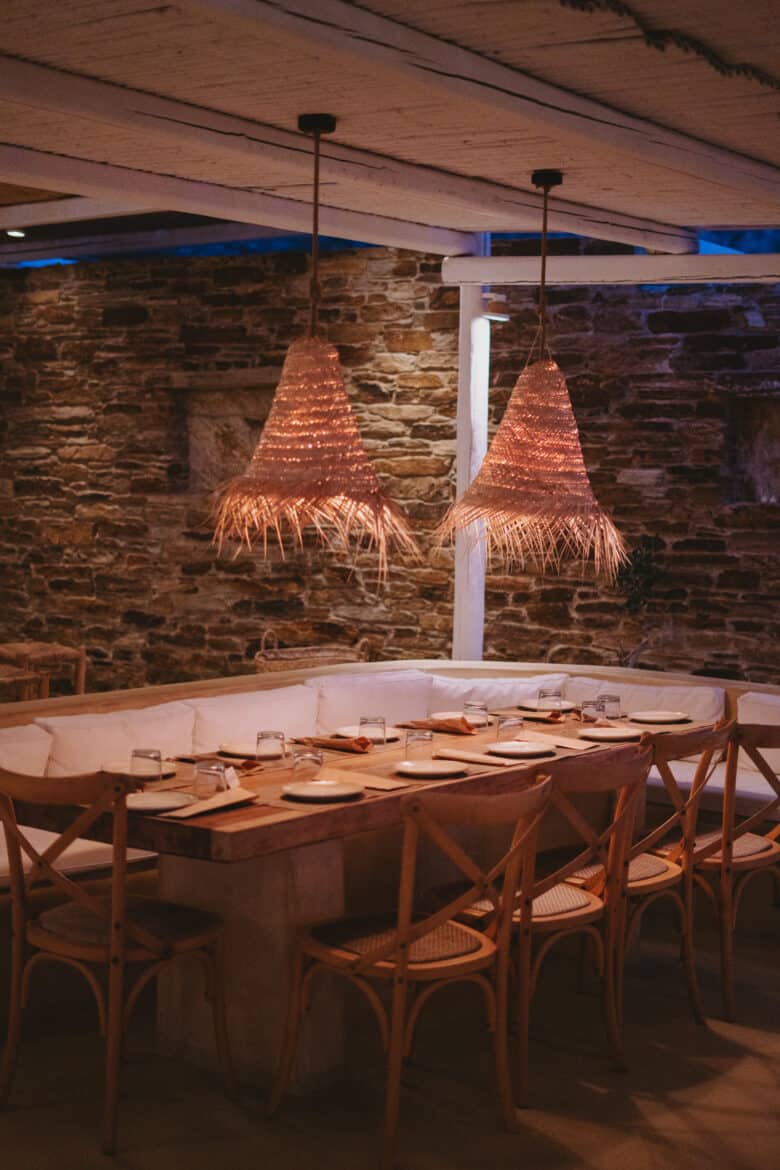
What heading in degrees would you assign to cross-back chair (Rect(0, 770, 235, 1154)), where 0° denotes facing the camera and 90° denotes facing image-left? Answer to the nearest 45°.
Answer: approximately 225°

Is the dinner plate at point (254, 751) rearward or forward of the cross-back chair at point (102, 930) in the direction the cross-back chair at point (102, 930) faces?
forward

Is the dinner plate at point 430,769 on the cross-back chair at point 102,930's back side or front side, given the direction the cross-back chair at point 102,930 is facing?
on the front side

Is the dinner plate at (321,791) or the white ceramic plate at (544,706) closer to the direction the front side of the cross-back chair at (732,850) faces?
the white ceramic plate

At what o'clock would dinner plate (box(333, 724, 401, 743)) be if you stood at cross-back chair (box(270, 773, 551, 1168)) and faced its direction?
The dinner plate is roughly at 1 o'clock from the cross-back chair.

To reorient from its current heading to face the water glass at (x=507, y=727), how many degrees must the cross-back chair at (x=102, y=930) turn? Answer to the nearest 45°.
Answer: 0° — it already faces it

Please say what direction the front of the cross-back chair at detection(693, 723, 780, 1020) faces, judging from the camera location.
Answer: facing away from the viewer and to the left of the viewer

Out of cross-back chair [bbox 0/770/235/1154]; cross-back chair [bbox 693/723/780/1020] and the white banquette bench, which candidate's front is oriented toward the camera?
the white banquette bench

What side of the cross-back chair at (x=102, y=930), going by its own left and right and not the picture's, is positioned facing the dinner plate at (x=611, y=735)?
front

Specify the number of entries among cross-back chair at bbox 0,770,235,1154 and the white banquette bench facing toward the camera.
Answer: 1

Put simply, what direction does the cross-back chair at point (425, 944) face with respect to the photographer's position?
facing away from the viewer and to the left of the viewer

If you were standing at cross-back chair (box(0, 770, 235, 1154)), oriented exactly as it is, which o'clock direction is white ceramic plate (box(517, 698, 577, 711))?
The white ceramic plate is roughly at 12 o'clock from the cross-back chair.
